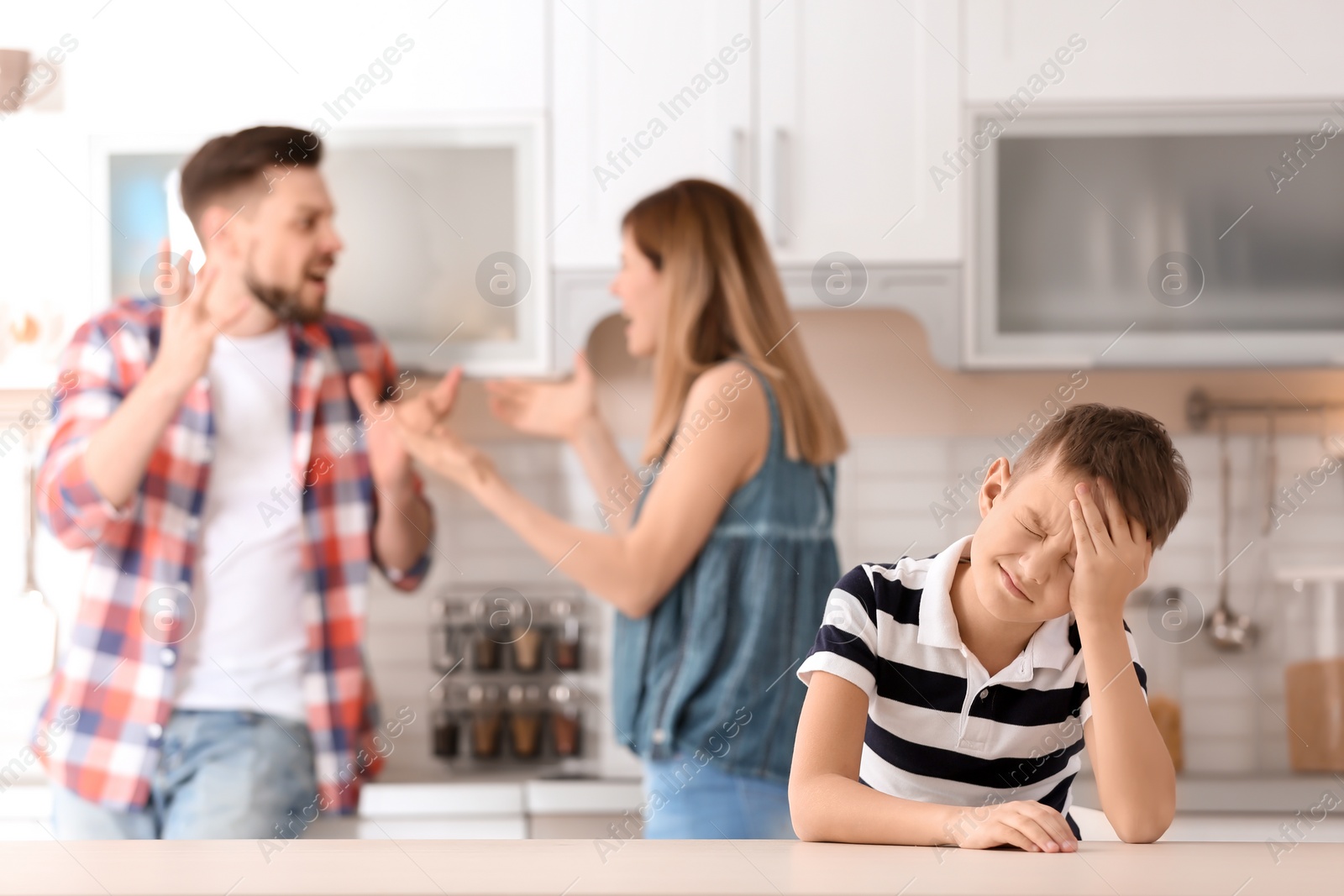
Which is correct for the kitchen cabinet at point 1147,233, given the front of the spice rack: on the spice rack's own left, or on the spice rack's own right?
on the spice rack's own left

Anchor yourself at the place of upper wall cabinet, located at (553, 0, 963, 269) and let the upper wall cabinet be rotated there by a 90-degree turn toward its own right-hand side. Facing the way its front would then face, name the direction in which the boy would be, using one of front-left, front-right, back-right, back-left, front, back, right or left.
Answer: left

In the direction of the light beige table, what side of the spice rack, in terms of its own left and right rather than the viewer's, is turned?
front

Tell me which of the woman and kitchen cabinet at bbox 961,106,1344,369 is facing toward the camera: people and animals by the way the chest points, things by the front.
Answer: the kitchen cabinet

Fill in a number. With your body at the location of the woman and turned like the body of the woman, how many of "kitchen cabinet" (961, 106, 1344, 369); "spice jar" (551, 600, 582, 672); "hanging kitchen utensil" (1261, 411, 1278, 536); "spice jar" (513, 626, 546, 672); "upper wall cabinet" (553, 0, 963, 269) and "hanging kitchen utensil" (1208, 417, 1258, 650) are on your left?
0

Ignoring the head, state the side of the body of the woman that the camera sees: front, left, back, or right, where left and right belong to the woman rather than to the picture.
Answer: left

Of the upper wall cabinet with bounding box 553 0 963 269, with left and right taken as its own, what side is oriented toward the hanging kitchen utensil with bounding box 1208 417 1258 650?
left

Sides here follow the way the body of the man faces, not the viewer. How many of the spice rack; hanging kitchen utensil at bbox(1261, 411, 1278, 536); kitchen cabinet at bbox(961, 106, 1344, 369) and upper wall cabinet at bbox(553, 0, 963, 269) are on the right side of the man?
0

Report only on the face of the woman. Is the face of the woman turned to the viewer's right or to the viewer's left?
to the viewer's left

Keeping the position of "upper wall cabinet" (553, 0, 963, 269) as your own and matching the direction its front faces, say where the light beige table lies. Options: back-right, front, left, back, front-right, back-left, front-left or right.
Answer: front

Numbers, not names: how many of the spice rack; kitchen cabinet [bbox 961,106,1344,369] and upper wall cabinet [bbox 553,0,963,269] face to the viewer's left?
0

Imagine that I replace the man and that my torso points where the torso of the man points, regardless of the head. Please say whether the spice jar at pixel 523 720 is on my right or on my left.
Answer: on my left

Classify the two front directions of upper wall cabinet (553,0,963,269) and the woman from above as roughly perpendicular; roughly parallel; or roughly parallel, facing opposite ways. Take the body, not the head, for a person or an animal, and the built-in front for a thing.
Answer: roughly perpendicular

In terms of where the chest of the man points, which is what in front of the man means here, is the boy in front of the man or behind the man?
in front

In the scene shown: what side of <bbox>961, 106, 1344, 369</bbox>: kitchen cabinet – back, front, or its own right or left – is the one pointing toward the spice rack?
right

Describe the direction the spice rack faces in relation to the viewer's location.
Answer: facing the viewer

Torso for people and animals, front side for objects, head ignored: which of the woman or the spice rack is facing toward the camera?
the spice rack

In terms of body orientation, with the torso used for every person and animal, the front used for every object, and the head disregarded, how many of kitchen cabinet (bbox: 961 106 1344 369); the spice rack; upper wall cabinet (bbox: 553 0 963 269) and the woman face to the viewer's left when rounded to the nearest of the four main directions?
1
